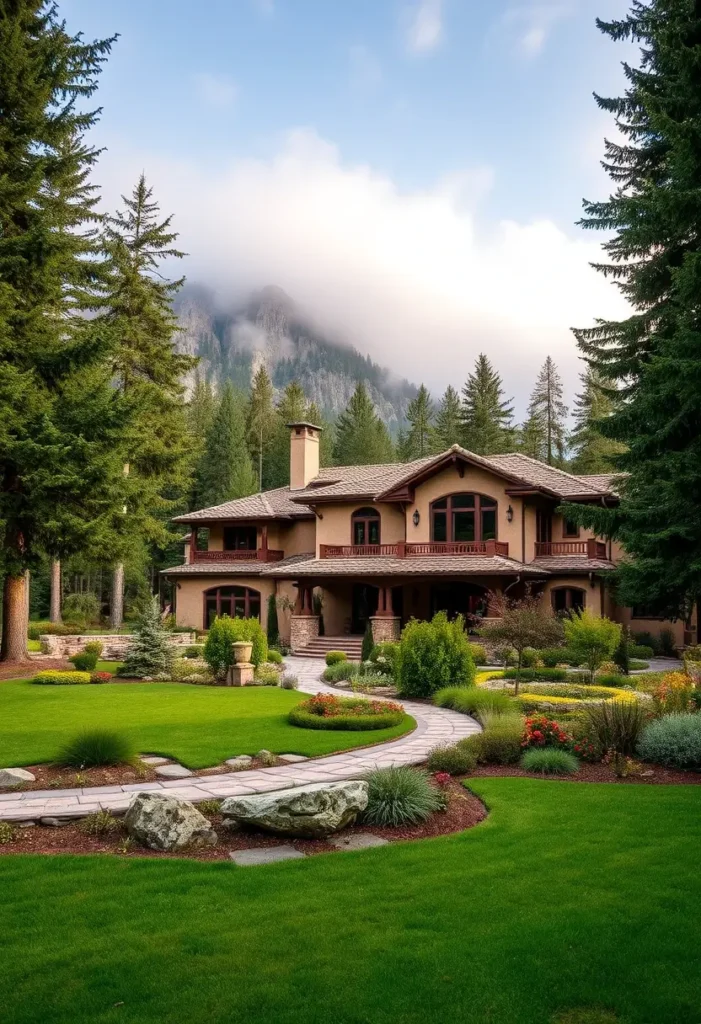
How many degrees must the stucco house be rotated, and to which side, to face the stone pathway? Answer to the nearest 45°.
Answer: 0° — it already faces it

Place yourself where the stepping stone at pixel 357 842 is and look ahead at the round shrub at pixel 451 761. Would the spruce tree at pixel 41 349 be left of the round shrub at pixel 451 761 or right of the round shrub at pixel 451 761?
left

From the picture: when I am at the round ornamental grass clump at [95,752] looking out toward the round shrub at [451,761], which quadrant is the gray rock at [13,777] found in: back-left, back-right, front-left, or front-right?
back-right

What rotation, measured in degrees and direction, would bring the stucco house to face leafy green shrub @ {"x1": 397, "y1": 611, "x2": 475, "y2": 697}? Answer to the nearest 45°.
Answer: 0° — it already faces it

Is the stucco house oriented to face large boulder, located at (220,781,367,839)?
yes

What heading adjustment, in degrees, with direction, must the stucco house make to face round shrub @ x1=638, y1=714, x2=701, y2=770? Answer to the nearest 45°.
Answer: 0° — it already faces it

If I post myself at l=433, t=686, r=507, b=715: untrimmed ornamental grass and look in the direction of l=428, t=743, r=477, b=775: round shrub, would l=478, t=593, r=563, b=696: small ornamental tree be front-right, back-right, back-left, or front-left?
back-left

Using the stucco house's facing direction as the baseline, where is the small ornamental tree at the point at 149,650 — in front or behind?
in front

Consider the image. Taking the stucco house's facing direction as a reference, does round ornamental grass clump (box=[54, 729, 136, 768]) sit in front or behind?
in front

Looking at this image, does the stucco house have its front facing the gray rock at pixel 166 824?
yes

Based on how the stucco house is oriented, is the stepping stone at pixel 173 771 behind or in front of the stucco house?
in front

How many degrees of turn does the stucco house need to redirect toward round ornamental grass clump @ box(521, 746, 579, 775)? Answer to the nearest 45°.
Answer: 0° — it already faces it

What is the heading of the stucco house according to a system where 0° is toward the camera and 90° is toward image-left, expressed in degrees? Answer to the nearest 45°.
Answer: approximately 0°
